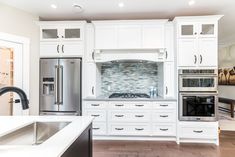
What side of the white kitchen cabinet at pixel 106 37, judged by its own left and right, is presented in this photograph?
front

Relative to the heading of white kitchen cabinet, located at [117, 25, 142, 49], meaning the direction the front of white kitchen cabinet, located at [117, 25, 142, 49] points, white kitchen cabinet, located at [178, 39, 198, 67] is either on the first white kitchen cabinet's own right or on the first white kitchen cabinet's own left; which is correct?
on the first white kitchen cabinet's own left

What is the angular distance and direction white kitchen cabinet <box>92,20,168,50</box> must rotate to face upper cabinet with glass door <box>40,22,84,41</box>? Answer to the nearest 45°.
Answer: approximately 90° to its right

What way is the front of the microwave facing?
toward the camera

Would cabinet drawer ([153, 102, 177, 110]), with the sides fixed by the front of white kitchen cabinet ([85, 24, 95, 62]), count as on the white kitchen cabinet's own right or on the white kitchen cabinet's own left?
on the white kitchen cabinet's own left

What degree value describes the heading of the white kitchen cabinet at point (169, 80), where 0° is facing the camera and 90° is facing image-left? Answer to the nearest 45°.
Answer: approximately 0°

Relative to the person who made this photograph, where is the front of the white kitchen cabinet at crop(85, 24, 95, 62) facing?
facing the viewer

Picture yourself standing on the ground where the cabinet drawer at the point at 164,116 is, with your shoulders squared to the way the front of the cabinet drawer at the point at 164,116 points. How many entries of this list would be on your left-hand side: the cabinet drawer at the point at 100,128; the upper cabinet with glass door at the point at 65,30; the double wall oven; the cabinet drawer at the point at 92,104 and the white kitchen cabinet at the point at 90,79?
1

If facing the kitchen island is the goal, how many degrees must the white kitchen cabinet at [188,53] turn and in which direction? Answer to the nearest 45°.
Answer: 0° — it already faces it

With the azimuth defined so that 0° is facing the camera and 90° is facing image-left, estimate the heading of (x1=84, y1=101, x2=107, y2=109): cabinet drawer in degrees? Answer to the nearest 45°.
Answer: approximately 0°

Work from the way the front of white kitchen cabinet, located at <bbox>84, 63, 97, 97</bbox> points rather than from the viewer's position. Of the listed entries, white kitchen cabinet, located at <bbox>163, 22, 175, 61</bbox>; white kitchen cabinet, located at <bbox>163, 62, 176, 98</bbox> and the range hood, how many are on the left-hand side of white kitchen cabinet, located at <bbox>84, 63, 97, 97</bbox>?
3
